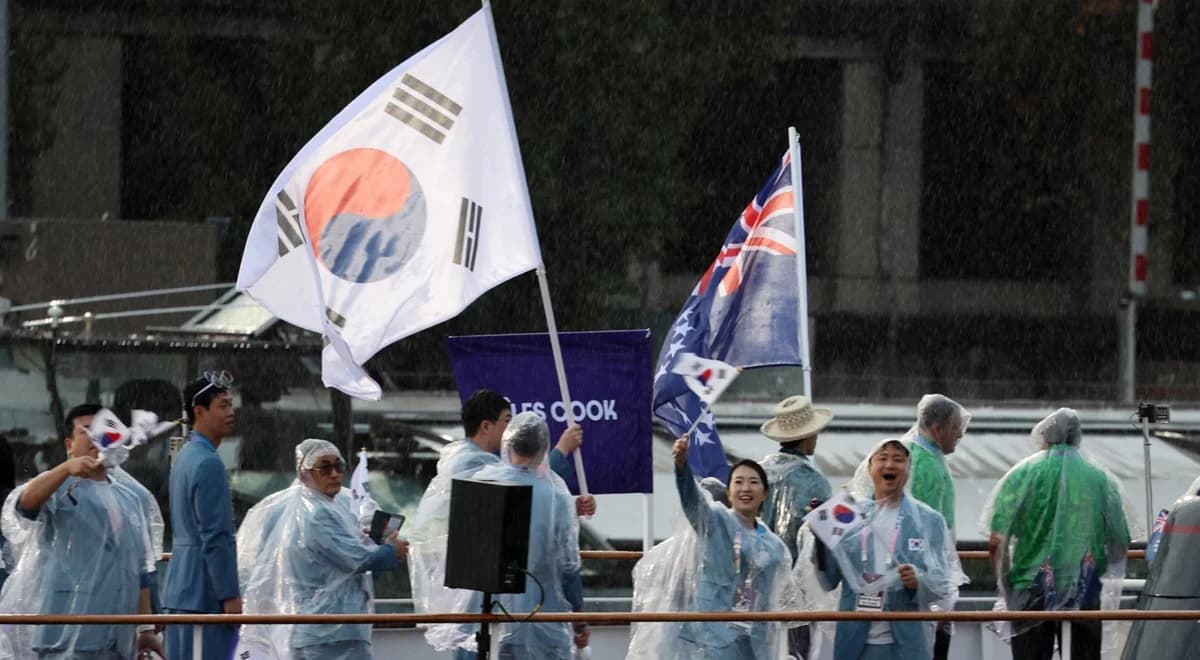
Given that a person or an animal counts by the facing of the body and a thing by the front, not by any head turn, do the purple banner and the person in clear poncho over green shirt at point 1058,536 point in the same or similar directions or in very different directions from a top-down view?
very different directions

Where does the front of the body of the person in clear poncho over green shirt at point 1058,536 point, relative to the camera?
away from the camera

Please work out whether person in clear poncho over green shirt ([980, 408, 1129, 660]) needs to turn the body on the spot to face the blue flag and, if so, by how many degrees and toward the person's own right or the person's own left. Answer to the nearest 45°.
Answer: approximately 90° to the person's own left

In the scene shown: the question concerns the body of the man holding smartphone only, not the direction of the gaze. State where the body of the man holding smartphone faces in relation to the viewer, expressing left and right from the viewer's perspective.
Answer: facing to the right of the viewer

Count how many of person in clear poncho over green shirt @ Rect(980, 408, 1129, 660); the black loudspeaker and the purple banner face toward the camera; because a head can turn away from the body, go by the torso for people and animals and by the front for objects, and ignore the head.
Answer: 1

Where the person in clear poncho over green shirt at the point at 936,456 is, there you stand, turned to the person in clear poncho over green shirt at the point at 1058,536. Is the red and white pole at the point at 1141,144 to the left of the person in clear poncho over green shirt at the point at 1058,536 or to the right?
left

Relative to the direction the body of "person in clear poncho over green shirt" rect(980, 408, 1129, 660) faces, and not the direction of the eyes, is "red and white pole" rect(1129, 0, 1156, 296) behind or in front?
in front

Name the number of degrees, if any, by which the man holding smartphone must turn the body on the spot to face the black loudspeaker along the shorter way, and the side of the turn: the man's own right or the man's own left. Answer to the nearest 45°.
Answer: approximately 45° to the man's own right

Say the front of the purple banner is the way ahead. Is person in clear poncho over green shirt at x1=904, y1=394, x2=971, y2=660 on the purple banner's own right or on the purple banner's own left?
on the purple banner's own left

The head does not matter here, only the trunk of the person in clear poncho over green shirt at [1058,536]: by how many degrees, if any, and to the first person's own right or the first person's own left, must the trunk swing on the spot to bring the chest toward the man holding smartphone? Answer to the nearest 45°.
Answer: approximately 135° to the first person's own left

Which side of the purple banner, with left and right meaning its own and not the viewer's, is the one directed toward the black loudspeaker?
front

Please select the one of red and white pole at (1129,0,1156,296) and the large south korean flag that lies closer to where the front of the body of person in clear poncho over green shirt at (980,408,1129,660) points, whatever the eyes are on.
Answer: the red and white pole

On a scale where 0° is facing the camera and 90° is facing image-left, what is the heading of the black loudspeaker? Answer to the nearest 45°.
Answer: approximately 135°
